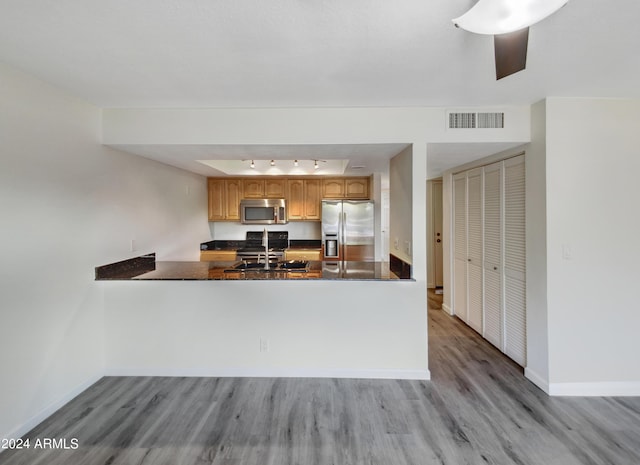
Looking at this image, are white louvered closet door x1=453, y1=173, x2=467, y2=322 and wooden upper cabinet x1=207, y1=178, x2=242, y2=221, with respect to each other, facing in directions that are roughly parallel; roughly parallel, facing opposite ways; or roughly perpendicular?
roughly perpendicular

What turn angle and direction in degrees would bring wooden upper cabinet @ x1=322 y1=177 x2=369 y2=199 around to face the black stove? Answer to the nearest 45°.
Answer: approximately 90° to its right

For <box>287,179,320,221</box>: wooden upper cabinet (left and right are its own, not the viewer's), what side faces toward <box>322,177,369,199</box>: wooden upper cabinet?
left

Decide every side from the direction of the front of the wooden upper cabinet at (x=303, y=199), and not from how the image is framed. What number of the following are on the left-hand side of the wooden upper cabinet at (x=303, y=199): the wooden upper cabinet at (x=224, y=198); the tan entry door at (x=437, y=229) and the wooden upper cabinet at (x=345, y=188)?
2

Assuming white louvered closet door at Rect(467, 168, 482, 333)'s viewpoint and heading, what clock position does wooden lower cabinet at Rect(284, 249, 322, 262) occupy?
The wooden lower cabinet is roughly at 2 o'clock from the white louvered closet door.

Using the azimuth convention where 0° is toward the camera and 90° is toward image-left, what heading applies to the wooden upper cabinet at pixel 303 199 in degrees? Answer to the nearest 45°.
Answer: approximately 0°

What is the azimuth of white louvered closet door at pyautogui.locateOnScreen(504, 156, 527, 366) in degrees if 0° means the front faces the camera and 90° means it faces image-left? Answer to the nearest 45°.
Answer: approximately 45°

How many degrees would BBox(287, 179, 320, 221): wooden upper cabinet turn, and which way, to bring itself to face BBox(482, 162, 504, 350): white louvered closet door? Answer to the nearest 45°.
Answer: approximately 45° to its left

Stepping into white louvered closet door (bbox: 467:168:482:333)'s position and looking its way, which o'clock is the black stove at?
The black stove is roughly at 2 o'clock from the white louvered closet door.

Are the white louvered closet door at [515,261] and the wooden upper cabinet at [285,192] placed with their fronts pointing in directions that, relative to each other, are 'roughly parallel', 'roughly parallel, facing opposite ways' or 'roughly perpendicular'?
roughly perpendicular

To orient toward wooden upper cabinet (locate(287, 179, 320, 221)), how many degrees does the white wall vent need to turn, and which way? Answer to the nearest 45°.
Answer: approximately 135° to its right

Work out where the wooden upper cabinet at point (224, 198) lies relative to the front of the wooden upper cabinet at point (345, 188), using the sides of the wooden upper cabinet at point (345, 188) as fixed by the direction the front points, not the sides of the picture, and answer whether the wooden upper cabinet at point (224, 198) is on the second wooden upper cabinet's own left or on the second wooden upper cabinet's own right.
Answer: on the second wooden upper cabinet's own right
